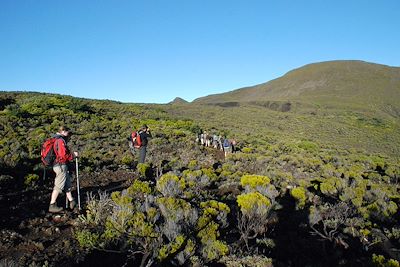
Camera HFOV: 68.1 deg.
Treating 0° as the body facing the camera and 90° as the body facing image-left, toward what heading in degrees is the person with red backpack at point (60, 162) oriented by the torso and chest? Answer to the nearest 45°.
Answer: approximately 270°
